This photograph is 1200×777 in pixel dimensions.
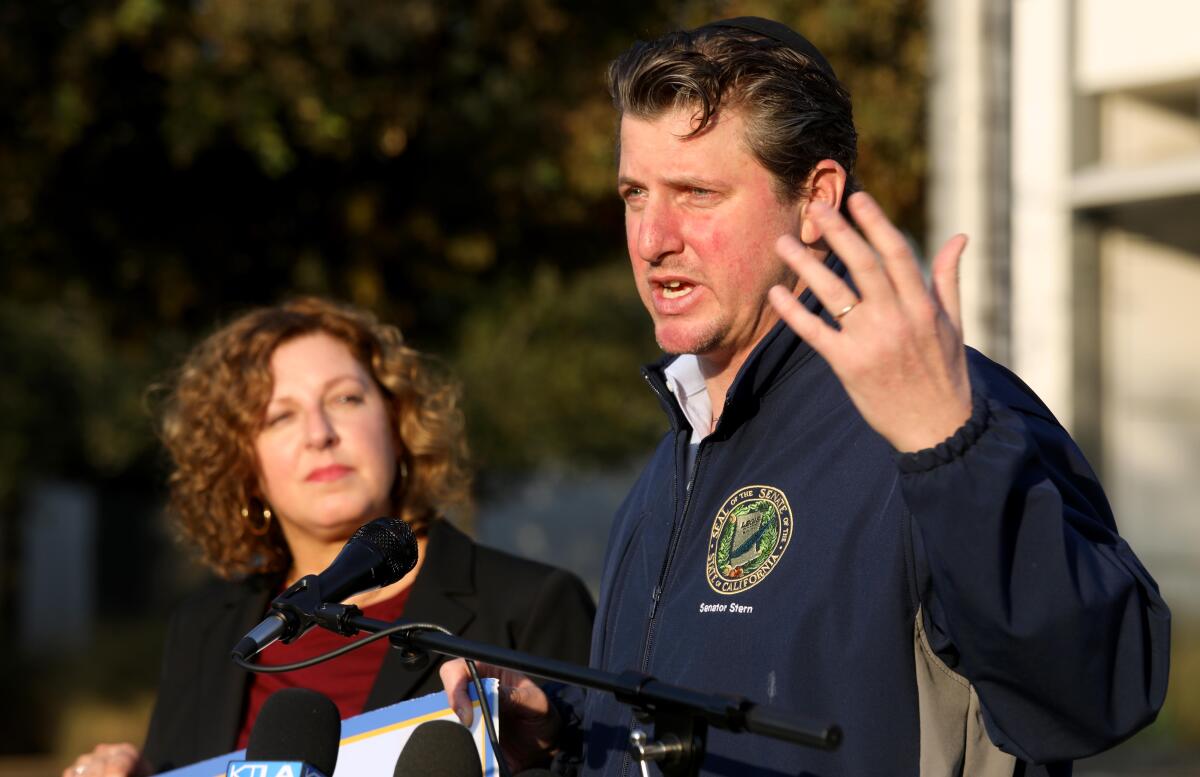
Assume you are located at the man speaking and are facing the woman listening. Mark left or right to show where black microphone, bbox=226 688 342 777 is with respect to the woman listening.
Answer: left

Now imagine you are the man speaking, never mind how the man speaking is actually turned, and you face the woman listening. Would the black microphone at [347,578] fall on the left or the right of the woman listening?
left

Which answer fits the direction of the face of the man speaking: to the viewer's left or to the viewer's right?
to the viewer's left

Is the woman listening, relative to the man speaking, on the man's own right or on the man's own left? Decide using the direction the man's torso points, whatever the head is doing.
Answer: on the man's own right

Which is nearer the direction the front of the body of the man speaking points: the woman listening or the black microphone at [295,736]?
the black microphone

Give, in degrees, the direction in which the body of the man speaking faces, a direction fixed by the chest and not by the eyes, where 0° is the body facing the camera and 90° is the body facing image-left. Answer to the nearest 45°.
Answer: approximately 45°

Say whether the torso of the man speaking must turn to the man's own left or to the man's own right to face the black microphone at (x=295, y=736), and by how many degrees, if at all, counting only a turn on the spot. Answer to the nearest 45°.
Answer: approximately 45° to the man's own right

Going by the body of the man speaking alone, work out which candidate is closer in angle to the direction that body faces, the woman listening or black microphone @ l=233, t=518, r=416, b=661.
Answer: the black microphone
